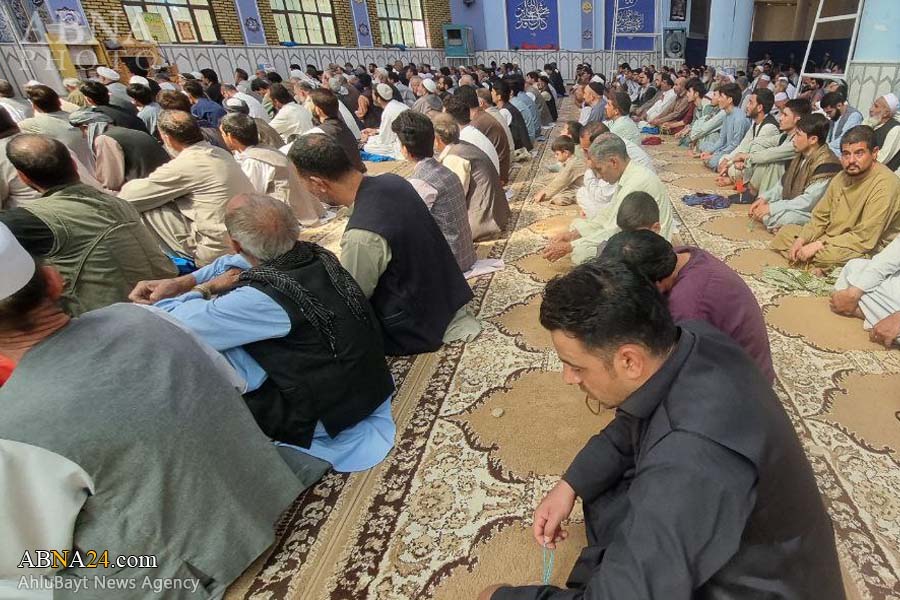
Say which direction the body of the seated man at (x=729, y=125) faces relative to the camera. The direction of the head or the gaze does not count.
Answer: to the viewer's left

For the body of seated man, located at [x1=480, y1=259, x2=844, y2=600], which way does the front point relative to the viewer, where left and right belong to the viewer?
facing to the left of the viewer

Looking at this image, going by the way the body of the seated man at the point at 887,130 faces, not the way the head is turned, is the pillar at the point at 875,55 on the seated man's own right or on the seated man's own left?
on the seated man's own right

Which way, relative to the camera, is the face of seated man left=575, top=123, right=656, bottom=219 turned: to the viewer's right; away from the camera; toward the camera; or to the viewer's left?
to the viewer's left

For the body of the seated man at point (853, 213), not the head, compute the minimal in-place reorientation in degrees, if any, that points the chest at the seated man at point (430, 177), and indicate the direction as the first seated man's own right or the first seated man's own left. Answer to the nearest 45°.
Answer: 0° — they already face them

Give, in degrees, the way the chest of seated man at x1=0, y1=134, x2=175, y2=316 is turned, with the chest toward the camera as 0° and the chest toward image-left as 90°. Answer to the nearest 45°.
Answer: approximately 135°

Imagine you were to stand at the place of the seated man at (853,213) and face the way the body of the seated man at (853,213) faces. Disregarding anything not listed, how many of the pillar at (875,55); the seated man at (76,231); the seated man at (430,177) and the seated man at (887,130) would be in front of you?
2

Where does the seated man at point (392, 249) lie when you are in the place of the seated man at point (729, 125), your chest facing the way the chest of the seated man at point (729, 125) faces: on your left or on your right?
on your left

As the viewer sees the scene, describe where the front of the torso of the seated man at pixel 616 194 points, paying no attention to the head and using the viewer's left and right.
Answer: facing to the left of the viewer

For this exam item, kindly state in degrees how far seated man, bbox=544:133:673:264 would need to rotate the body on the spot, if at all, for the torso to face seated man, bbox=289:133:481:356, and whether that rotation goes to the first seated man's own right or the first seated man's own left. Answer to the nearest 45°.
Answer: approximately 45° to the first seated man's own left

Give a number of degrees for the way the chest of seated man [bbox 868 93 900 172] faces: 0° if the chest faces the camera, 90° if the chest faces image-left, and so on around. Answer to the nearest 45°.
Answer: approximately 90°

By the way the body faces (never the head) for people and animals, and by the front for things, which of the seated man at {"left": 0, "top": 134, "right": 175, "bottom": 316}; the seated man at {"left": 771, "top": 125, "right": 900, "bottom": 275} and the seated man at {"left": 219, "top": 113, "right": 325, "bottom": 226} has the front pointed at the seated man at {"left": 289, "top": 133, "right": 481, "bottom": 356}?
the seated man at {"left": 771, "top": 125, "right": 900, "bottom": 275}

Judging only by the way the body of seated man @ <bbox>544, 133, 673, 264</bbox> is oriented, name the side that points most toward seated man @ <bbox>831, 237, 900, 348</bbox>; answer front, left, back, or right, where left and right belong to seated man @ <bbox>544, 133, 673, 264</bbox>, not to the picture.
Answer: back

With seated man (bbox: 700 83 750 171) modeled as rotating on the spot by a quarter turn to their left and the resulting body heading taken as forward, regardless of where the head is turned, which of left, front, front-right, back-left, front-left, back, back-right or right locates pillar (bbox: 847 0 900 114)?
left
